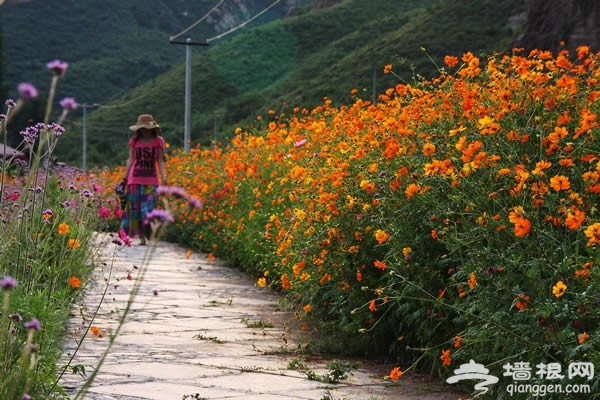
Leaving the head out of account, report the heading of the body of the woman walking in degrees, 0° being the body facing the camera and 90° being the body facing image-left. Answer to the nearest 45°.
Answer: approximately 0°

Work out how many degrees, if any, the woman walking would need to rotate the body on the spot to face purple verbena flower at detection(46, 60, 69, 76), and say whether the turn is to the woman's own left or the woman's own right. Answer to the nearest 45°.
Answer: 0° — they already face it

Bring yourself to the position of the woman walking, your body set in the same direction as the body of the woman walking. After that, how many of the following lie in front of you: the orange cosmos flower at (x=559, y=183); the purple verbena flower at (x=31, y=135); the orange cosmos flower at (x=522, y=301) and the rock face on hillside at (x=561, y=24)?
3

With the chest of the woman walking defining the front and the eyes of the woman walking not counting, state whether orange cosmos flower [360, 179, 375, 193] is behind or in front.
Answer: in front

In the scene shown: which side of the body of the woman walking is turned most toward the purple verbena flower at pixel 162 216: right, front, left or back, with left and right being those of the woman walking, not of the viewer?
front

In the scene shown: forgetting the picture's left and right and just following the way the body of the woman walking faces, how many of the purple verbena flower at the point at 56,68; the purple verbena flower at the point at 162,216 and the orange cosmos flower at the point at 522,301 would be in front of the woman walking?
3

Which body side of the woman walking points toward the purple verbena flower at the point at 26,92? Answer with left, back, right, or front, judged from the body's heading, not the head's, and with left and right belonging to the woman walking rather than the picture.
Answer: front

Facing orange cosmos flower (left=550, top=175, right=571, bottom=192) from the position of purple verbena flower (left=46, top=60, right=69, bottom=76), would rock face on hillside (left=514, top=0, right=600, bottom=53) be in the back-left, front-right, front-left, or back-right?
front-left

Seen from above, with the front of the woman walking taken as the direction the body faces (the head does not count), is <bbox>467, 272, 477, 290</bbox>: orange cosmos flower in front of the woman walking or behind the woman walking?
in front

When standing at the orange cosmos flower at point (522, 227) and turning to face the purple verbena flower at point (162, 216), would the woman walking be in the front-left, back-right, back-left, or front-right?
back-right

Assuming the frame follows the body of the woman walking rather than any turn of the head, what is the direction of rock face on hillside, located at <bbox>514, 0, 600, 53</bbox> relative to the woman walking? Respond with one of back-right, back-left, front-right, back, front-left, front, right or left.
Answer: back-left
